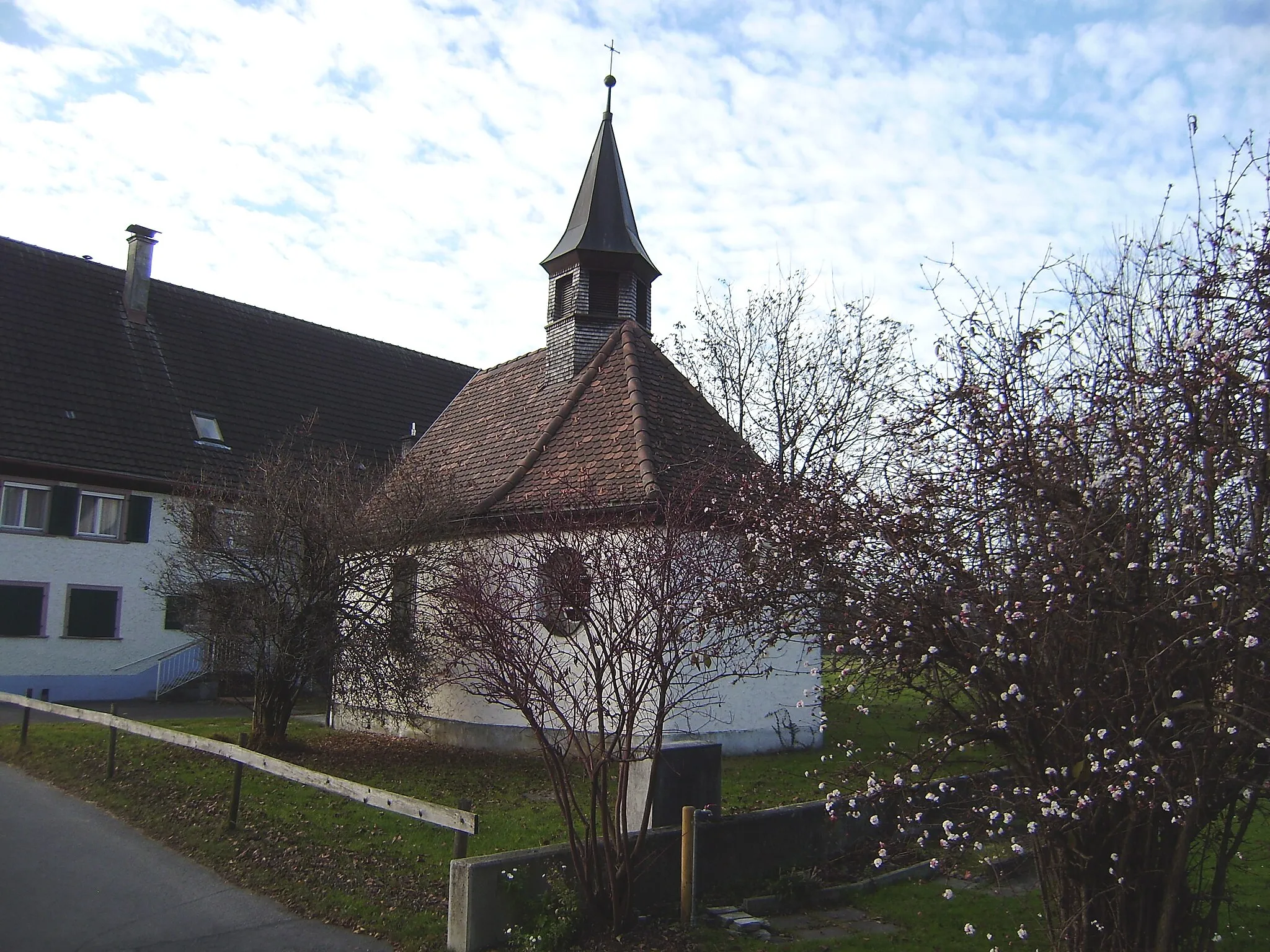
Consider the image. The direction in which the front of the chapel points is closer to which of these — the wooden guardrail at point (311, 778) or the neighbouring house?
the neighbouring house

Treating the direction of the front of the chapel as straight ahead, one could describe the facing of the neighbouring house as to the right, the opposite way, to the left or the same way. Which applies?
the opposite way

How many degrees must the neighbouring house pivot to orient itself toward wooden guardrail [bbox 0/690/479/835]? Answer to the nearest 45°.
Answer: approximately 45° to its right

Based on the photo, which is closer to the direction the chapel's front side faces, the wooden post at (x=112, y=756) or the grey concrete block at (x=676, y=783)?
the wooden post

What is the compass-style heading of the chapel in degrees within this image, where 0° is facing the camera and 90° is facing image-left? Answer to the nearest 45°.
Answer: approximately 135°

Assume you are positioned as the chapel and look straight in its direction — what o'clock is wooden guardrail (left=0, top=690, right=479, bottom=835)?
The wooden guardrail is roughly at 8 o'clock from the chapel.

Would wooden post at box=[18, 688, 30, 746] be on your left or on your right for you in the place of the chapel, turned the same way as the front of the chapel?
on your left

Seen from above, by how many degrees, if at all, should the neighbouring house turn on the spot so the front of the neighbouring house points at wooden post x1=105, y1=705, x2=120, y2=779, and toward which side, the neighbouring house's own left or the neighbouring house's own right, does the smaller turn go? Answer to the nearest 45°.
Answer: approximately 45° to the neighbouring house's own right
